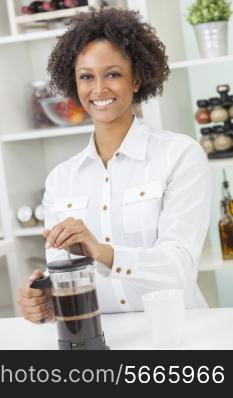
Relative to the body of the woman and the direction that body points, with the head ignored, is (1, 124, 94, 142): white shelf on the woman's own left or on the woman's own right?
on the woman's own right

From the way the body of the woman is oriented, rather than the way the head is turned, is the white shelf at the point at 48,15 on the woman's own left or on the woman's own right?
on the woman's own right

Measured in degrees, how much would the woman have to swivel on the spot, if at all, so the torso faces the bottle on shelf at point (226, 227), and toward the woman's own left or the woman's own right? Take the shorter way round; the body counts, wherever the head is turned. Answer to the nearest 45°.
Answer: approximately 180°

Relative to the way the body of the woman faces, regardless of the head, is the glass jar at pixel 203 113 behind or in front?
behind

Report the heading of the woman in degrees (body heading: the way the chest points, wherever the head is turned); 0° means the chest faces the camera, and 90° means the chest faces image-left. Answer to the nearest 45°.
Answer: approximately 45°

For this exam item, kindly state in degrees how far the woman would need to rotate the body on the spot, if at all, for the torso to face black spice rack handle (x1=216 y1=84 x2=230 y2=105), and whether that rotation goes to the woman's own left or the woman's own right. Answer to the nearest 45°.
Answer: approximately 180°

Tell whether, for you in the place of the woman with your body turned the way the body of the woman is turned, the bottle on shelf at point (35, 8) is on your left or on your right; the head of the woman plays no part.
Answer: on your right

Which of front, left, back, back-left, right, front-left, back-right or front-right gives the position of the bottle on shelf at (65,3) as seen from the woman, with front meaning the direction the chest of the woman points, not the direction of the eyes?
back-right

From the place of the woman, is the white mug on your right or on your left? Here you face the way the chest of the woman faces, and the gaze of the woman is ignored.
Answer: on your left

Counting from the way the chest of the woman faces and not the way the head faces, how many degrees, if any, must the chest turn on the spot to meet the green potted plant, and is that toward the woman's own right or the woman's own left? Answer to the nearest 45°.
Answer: approximately 180°

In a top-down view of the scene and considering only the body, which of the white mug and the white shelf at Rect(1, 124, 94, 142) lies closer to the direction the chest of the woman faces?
the white mug

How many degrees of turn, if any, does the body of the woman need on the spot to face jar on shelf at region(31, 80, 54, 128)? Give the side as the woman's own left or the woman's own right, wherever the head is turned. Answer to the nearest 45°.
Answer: approximately 135° to the woman's own right
